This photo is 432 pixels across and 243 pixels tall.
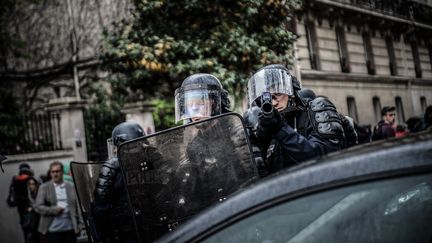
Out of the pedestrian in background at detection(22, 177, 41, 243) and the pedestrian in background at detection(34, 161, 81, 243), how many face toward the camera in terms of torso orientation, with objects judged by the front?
2

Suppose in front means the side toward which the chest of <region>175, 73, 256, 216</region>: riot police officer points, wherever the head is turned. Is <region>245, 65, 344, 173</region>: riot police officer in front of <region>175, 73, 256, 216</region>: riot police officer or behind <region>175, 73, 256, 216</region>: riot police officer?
behind

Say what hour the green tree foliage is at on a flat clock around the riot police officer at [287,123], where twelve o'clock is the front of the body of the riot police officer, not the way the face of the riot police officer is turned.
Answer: The green tree foliage is roughly at 4 o'clock from the riot police officer.

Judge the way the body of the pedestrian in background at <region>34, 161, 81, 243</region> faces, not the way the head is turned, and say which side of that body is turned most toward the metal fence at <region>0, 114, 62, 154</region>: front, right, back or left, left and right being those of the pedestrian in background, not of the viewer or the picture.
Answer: back

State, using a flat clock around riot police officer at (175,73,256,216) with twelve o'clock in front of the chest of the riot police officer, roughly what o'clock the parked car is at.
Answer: The parked car is roughly at 10 o'clock from the riot police officer.

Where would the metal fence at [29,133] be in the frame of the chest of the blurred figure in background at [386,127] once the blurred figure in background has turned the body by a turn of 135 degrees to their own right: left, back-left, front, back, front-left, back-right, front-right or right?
front

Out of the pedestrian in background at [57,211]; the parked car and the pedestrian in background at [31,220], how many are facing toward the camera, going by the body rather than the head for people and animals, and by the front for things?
2

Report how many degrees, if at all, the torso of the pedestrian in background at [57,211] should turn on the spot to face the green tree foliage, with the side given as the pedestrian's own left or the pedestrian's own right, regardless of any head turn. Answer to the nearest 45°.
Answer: approximately 135° to the pedestrian's own left

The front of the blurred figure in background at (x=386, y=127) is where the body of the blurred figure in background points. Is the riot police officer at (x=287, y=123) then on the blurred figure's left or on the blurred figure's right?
on the blurred figure's right
